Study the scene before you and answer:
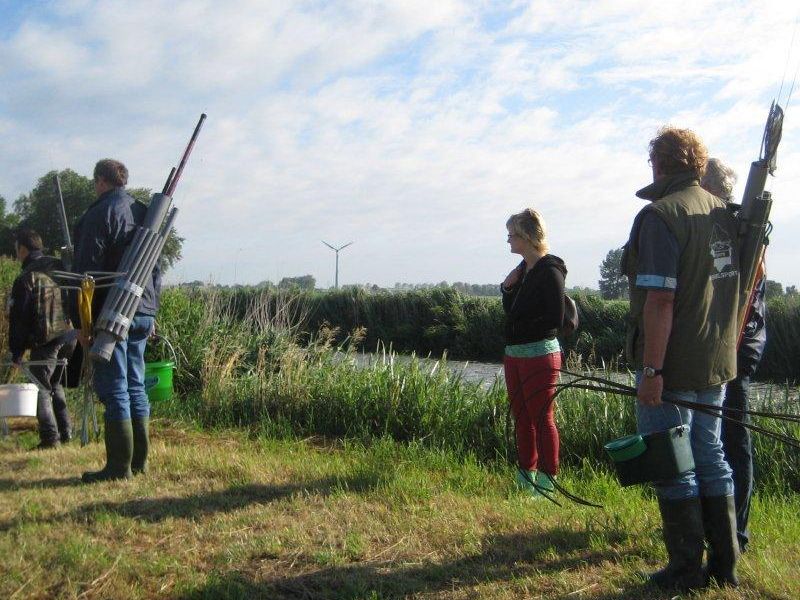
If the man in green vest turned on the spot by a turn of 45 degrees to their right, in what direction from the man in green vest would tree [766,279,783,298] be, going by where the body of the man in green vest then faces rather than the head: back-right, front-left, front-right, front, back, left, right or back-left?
front

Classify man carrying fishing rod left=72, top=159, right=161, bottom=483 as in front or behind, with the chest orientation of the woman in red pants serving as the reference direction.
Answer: in front

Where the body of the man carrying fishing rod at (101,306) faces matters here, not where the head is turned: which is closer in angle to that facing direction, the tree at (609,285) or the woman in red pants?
the tree

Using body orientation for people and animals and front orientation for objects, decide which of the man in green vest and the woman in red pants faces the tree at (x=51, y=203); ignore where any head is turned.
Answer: the man in green vest

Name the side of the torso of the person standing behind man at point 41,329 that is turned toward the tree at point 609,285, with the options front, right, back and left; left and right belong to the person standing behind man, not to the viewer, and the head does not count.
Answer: right

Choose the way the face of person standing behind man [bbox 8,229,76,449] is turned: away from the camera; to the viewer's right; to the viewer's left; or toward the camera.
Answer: to the viewer's left

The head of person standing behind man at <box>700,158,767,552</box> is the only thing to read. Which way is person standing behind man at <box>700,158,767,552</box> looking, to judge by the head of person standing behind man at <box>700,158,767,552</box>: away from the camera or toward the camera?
away from the camera

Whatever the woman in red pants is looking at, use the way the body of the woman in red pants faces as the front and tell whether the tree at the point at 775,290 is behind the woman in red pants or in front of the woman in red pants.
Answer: behind

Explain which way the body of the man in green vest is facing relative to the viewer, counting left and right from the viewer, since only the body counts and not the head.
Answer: facing away from the viewer and to the left of the viewer

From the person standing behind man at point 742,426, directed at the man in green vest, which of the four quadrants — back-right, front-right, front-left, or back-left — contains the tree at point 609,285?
back-right
